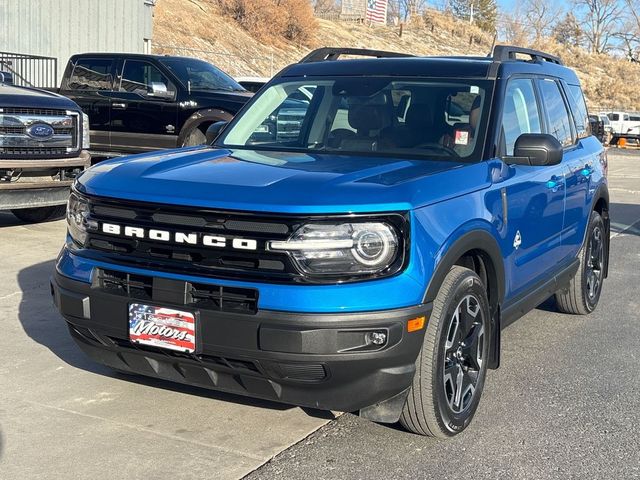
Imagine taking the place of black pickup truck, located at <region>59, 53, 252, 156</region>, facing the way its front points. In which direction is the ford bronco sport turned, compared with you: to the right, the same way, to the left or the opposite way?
to the right

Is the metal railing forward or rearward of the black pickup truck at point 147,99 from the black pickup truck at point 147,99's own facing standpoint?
rearward

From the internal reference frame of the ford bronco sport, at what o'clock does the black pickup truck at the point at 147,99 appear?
The black pickup truck is roughly at 4 o'clock from the ford bronco sport.

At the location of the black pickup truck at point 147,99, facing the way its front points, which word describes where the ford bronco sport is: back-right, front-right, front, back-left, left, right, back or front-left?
front-right

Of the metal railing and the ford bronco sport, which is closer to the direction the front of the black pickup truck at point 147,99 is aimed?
the ford bronco sport

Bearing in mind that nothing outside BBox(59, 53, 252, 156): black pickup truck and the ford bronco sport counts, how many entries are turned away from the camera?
0

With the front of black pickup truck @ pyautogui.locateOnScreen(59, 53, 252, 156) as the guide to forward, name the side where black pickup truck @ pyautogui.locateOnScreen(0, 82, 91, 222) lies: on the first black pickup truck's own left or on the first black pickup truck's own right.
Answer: on the first black pickup truck's own right

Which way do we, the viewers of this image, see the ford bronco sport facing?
facing the viewer and to the left of the viewer

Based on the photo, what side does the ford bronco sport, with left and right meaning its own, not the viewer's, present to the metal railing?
right

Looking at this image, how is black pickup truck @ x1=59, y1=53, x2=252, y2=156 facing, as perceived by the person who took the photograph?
facing the viewer and to the right of the viewer

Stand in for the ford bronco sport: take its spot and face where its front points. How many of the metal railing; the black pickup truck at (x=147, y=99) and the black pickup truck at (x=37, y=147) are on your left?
0

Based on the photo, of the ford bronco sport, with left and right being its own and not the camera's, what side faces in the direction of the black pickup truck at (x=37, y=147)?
right

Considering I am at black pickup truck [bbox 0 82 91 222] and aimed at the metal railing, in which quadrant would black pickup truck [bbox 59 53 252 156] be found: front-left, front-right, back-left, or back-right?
front-right
